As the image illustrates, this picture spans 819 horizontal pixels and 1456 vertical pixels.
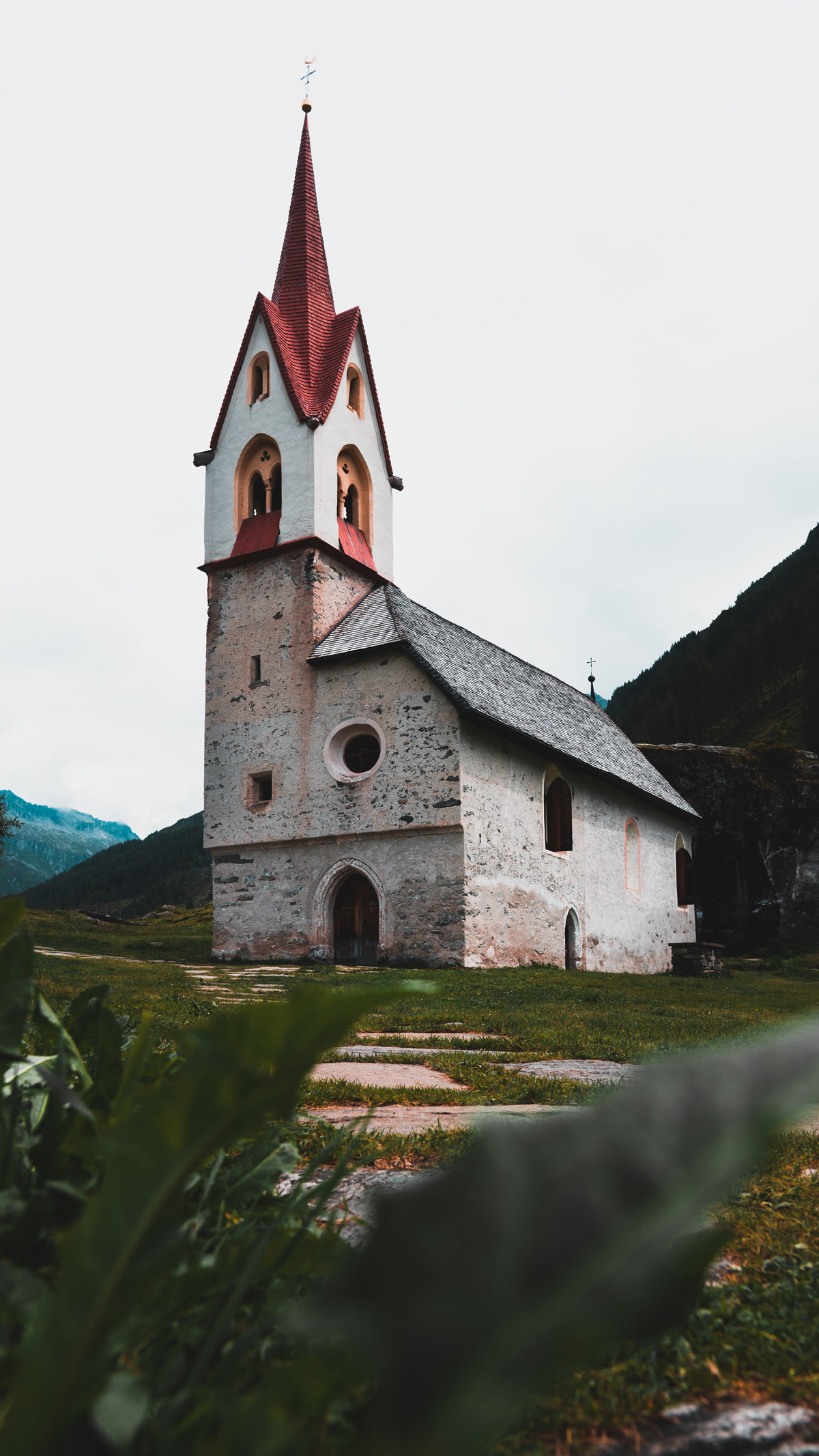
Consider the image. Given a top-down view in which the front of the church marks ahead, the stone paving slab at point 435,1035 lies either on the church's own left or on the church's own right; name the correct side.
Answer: on the church's own left

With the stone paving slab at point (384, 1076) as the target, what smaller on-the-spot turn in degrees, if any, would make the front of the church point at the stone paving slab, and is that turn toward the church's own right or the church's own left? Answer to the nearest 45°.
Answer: approximately 45° to the church's own left

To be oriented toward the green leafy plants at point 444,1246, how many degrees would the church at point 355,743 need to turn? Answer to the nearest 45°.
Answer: approximately 45° to its left

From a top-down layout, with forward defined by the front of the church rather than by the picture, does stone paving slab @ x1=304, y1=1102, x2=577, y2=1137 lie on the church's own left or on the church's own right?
on the church's own left

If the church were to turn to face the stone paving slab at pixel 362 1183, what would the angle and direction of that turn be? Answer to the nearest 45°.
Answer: approximately 45° to its left

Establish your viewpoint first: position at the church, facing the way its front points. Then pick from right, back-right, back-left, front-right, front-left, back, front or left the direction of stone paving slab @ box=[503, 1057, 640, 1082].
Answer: front-left

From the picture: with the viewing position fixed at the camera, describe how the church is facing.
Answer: facing the viewer and to the left of the viewer
